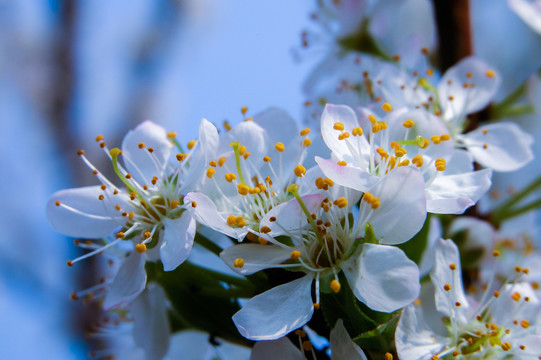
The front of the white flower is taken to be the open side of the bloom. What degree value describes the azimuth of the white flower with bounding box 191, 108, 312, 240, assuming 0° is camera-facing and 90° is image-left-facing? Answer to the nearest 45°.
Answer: approximately 45°
